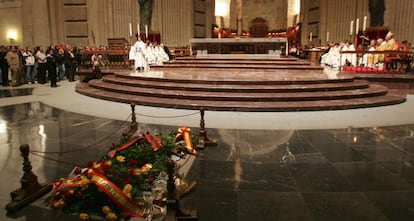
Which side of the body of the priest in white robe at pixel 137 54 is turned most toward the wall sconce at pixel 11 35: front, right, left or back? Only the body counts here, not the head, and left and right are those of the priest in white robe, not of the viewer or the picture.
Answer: right

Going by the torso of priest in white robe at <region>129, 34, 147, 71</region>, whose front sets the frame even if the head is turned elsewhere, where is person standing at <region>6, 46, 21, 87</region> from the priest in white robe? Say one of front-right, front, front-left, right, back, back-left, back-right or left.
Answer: front-right

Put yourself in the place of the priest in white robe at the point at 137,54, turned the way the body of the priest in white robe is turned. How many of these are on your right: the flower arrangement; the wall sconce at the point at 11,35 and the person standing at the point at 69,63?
2

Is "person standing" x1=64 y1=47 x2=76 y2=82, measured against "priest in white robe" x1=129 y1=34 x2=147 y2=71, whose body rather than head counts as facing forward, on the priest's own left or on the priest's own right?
on the priest's own right

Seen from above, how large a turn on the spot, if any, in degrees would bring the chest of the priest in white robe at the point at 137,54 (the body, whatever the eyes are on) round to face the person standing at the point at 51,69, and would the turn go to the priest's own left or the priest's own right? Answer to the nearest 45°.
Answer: approximately 45° to the priest's own right

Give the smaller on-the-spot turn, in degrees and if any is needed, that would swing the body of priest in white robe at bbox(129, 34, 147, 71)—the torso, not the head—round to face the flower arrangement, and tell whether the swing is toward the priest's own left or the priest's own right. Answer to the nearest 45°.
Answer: approximately 45° to the priest's own left
